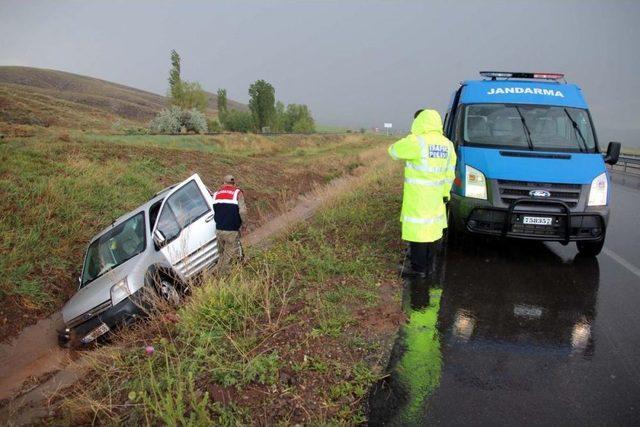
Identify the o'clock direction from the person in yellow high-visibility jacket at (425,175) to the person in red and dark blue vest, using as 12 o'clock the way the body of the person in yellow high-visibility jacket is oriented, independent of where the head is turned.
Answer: The person in red and dark blue vest is roughly at 11 o'clock from the person in yellow high-visibility jacket.

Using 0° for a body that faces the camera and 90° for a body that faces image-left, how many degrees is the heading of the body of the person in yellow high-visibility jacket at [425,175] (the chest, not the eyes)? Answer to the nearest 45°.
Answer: approximately 135°

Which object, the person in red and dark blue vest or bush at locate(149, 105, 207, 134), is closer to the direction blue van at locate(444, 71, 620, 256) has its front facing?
the person in red and dark blue vest

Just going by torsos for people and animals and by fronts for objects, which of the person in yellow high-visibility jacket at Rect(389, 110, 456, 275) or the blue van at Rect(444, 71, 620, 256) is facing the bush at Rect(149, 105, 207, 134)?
the person in yellow high-visibility jacket

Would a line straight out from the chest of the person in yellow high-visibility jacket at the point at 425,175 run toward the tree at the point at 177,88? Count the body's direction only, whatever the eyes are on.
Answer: yes

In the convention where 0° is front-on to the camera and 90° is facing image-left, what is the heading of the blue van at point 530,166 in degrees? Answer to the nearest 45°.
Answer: approximately 0°

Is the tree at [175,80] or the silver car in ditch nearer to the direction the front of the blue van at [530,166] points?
the silver car in ditch

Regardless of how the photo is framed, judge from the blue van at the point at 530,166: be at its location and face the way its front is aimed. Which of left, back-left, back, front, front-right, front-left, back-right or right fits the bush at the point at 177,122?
back-right

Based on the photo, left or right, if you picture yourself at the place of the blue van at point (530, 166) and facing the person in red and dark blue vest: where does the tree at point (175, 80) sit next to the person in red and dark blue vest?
right

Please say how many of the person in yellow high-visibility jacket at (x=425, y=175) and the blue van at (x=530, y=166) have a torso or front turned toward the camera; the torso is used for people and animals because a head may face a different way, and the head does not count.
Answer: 1

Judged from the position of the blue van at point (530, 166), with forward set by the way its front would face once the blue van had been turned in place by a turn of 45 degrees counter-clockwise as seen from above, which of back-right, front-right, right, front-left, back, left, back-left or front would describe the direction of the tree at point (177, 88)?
back

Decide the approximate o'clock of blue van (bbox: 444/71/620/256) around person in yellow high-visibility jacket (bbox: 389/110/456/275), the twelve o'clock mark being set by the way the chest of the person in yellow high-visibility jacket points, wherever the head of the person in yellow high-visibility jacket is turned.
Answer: The blue van is roughly at 3 o'clock from the person in yellow high-visibility jacket.
